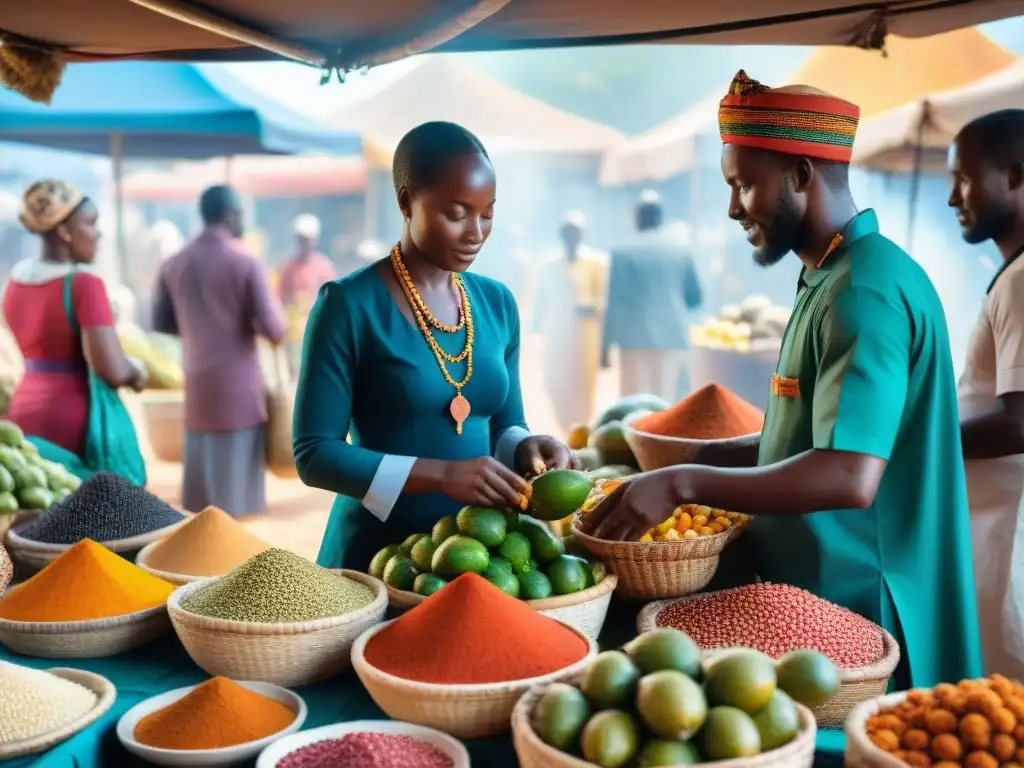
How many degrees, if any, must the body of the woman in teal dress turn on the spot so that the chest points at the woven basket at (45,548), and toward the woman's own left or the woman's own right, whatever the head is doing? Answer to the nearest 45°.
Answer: approximately 135° to the woman's own right

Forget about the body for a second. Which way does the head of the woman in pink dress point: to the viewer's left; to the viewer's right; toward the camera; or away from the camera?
to the viewer's right

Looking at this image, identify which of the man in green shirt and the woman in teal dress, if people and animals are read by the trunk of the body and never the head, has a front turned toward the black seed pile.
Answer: the man in green shirt

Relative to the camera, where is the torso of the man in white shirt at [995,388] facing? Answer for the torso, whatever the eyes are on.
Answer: to the viewer's left

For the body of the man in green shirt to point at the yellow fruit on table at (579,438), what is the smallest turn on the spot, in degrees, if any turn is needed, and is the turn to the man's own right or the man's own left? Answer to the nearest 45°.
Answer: approximately 45° to the man's own right

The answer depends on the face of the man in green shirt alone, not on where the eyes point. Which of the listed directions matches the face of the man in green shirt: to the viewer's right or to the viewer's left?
to the viewer's left

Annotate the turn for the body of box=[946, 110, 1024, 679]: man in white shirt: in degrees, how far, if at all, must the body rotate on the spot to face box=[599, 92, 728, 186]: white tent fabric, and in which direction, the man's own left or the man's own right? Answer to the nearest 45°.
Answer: approximately 90° to the man's own right

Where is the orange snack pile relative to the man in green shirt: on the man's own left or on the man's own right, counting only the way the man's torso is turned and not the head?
on the man's own left

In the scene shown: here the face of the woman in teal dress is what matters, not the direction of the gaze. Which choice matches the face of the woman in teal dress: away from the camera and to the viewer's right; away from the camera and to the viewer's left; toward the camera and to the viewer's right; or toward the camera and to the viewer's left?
toward the camera and to the viewer's right

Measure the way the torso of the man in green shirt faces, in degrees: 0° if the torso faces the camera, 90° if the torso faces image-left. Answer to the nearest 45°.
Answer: approximately 90°

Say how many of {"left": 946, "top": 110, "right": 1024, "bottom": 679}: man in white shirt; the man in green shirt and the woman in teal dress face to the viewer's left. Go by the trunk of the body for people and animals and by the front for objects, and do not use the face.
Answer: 2
